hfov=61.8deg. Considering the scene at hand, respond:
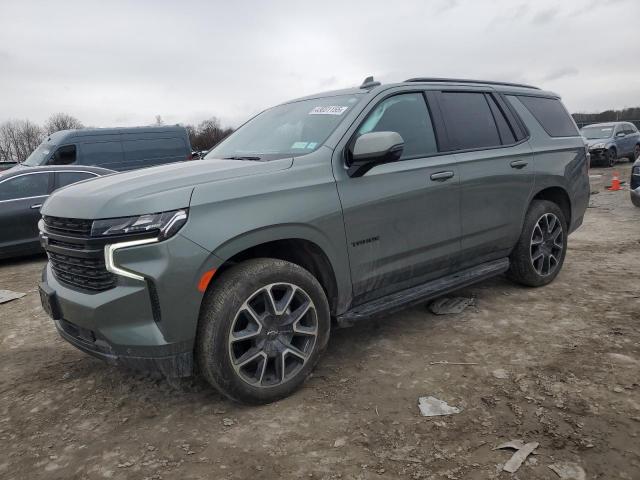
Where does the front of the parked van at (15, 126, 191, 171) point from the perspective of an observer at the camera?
facing to the left of the viewer

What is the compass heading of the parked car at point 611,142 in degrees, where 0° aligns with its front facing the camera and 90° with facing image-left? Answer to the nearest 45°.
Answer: approximately 45°

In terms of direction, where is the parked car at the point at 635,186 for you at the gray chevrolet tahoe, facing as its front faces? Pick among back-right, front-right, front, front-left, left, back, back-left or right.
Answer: back

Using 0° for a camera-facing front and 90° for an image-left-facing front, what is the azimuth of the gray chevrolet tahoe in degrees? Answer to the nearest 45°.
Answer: approximately 45°

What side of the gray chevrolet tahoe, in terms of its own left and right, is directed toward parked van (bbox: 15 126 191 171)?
right

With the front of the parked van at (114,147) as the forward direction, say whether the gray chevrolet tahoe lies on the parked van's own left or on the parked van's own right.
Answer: on the parked van's own left
